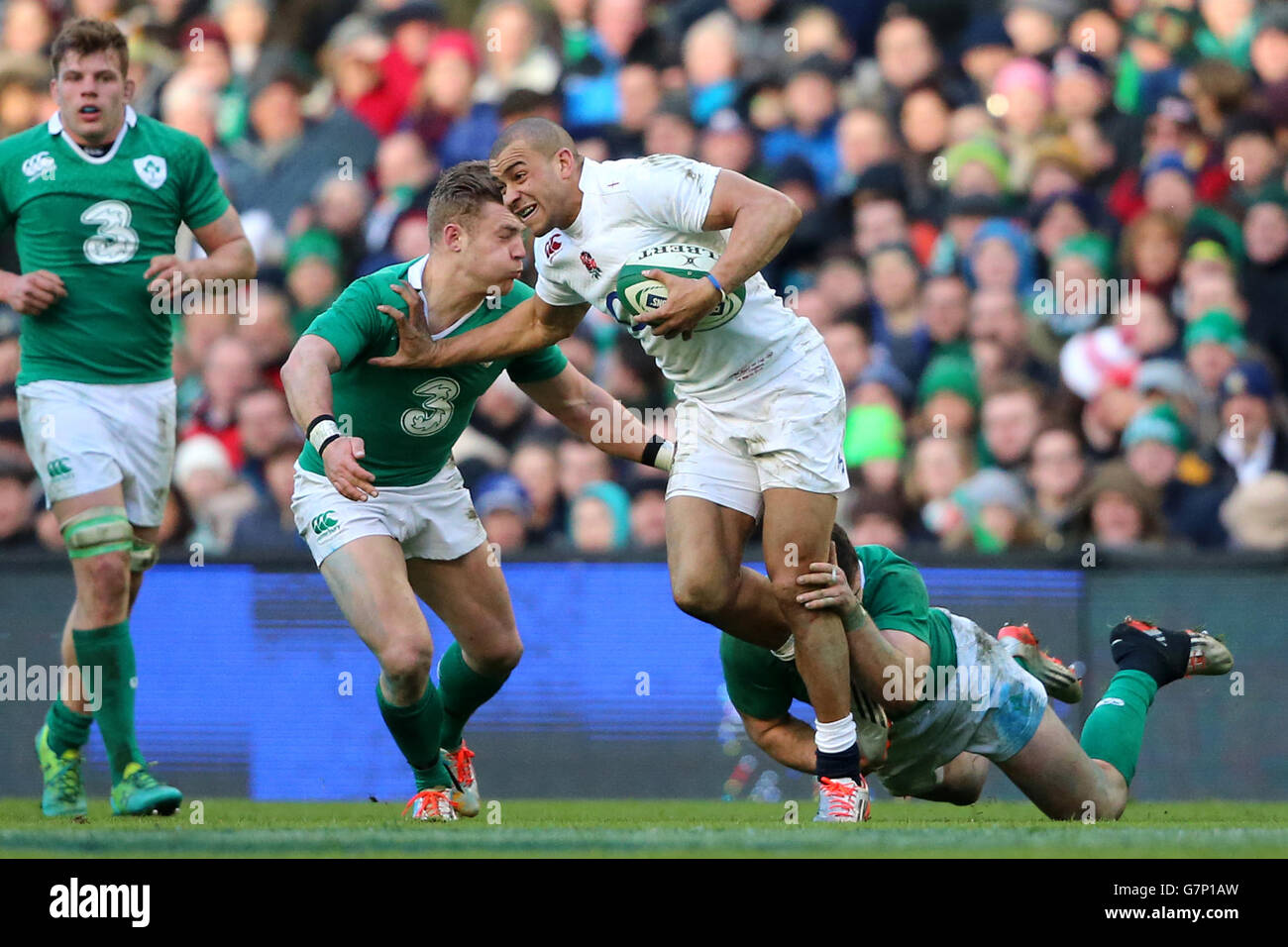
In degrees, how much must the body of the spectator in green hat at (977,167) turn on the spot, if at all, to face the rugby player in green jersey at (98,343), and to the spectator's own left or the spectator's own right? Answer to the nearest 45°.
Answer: approximately 45° to the spectator's own right

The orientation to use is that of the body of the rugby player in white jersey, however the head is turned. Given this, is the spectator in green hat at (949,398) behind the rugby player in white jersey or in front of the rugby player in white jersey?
behind

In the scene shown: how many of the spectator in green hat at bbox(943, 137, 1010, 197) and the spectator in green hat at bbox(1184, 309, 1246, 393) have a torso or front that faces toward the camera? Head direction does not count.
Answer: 2

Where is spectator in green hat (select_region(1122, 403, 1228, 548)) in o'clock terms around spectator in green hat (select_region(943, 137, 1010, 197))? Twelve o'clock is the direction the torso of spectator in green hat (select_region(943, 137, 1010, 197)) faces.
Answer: spectator in green hat (select_region(1122, 403, 1228, 548)) is roughly at 11 o'clock from spectator in green hat (select_region(943, 137, 1010, 197)).

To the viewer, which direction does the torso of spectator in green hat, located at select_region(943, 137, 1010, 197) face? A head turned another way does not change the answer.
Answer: toward the camera

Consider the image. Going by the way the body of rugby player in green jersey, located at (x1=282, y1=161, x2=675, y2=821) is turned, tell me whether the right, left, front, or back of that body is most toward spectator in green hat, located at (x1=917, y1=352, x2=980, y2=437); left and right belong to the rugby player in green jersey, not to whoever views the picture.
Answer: left

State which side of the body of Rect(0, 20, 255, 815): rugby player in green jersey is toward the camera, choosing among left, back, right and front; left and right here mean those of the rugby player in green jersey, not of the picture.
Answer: front

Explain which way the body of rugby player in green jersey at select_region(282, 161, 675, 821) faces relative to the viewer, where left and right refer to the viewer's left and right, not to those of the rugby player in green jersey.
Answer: facing the viewer and to the right of the viewer

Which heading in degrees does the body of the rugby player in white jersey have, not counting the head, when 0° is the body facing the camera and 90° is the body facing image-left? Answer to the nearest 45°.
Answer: approximately 45°

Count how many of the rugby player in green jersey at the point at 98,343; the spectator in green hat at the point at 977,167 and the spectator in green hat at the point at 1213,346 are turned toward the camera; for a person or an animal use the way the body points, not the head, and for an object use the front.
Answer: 3

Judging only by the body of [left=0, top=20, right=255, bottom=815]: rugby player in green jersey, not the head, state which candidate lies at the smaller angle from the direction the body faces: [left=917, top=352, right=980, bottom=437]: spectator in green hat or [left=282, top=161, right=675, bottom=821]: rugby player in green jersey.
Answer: the rugby player in green jersey

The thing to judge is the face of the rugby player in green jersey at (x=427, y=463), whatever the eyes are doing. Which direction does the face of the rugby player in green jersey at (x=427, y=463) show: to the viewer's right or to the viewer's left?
to the viewer's right
